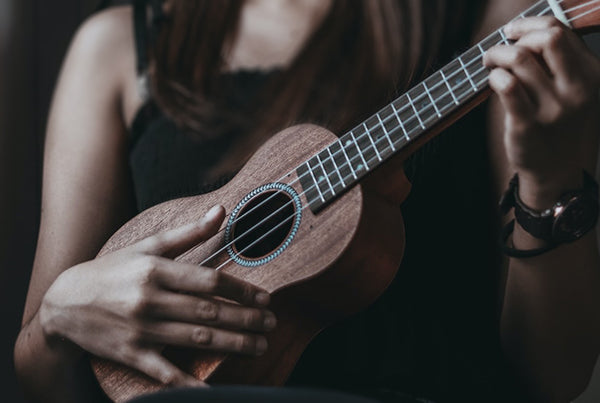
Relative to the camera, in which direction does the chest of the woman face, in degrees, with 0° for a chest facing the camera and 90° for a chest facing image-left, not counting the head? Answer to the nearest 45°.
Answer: approximately 0°
